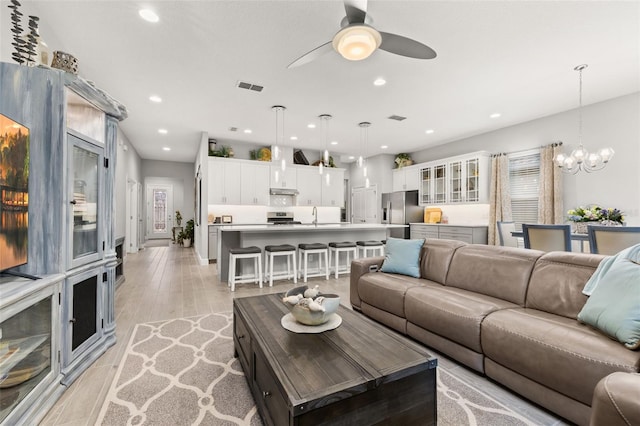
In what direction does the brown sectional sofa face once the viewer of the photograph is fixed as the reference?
facing the viewer and to the left of the viewer

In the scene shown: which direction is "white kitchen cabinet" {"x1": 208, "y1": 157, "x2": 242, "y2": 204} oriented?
toward the camera

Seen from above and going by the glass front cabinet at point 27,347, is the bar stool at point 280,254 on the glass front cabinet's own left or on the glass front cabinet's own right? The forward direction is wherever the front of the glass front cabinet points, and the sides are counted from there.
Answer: on the glass front cabinet's own left

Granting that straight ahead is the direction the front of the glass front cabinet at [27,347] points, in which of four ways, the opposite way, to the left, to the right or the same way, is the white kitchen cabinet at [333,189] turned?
to the right

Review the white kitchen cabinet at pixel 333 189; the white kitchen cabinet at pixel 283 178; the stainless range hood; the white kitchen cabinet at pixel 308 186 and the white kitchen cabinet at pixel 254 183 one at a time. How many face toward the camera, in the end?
5

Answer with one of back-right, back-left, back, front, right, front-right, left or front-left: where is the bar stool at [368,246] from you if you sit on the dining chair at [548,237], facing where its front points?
left

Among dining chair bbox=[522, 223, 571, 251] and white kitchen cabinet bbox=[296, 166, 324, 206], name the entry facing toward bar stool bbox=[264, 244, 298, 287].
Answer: the white kitchen cabinet

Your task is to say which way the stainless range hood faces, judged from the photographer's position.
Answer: facing the viewer

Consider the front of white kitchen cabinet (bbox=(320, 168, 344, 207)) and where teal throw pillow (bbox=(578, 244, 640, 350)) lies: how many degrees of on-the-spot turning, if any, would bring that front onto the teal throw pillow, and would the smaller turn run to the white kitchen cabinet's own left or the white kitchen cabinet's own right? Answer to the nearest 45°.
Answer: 0° — it already faces it

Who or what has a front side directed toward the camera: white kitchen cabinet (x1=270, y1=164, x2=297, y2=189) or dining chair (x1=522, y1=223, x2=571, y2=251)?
the white kitchen cabinet

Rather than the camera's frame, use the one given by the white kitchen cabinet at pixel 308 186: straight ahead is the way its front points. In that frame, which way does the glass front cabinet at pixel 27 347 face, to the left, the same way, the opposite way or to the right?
to the left

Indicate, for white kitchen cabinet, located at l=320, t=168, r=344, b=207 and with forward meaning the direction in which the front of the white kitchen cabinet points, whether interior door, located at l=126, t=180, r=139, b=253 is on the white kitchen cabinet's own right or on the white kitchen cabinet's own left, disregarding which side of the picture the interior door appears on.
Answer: on the white kitchen cabinet's own right

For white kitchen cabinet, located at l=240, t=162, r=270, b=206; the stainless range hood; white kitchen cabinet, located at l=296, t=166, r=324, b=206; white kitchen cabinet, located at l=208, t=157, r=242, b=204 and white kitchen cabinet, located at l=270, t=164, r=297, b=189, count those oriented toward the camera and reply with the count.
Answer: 5

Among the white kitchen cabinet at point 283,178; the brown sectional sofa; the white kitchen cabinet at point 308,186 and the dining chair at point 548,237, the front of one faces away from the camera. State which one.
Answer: the dining chair

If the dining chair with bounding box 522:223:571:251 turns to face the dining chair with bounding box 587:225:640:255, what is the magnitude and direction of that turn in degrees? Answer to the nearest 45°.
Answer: approximately 135° to its right

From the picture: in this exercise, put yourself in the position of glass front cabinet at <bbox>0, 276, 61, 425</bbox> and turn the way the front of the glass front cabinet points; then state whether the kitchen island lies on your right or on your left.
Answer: on your left

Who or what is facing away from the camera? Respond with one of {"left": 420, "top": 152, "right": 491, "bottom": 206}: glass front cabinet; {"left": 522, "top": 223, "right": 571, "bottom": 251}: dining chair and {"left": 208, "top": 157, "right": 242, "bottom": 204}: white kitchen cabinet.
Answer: the dining chair

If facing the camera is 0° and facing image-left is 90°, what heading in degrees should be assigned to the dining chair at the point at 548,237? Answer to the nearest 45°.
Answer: approximately 180°
